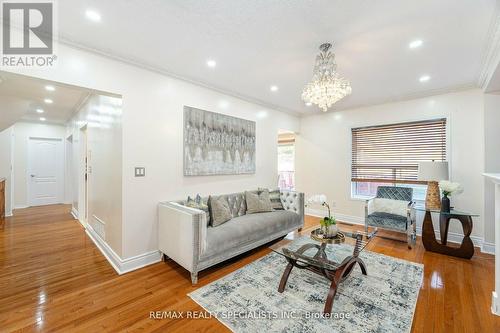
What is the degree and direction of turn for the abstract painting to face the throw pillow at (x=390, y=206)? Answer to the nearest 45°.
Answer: approximately 45° to its left

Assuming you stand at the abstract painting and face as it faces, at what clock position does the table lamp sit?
The table lamp is roughly at 11 o'clock from the abstract painting.

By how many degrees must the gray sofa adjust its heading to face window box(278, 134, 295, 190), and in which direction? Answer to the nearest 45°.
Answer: approximately 90° to its left

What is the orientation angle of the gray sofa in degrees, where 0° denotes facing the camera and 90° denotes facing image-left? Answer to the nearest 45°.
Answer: approximately 315°

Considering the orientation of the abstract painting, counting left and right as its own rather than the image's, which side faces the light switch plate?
right

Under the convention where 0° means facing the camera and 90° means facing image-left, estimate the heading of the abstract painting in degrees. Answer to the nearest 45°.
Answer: approximately 315°

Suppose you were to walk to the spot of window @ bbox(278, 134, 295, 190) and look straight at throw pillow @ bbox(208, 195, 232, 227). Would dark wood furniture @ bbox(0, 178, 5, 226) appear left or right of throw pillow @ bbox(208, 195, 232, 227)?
right

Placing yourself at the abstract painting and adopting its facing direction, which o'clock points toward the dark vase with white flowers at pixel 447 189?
The dark vase with white flowers is roughly at 11 o'clock from the abstract painting.
